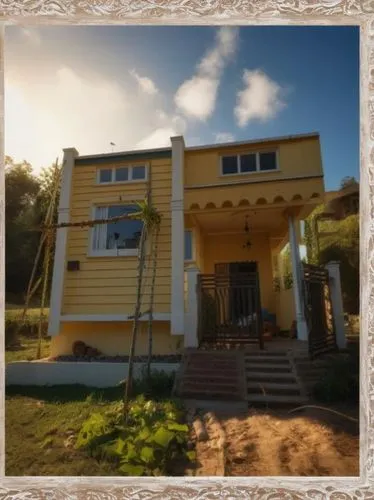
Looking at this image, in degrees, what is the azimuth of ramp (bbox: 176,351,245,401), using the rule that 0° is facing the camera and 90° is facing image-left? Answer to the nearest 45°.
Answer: approximately 0°

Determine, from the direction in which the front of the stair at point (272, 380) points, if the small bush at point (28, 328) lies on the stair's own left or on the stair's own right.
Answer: on the stair's own right

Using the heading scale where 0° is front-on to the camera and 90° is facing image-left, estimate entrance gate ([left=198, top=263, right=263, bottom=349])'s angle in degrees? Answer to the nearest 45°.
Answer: approximately 0°
